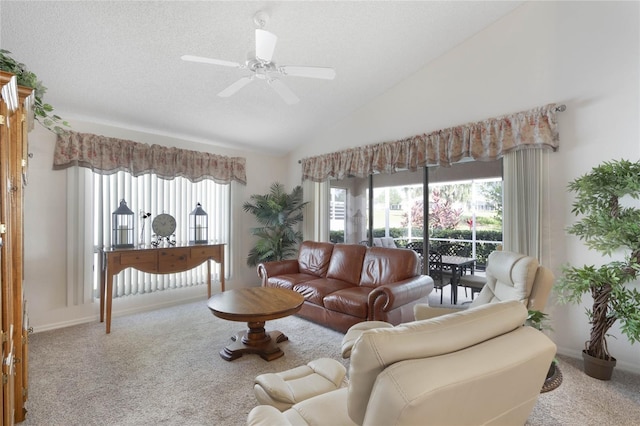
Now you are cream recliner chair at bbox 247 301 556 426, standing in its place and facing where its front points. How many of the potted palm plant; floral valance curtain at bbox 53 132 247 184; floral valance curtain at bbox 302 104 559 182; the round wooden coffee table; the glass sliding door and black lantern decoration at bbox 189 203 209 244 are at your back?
0

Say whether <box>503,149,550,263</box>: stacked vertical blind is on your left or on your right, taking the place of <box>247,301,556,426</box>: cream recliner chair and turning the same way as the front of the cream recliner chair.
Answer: on your right

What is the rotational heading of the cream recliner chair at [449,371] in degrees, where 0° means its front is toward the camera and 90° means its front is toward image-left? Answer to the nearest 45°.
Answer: approximately 135°

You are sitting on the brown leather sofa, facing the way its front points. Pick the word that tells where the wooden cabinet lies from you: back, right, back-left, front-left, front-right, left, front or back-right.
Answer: front

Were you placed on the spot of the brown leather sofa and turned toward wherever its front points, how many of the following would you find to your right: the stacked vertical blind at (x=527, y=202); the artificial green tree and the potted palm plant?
1

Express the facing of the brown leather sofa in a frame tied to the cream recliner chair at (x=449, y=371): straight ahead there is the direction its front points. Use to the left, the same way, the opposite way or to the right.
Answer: to the left

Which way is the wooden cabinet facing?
to the viewer's right

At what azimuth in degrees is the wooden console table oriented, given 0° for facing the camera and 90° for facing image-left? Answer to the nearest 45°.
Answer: approximately 315°

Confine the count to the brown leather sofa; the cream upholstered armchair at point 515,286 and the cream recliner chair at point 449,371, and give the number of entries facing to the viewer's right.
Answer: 0

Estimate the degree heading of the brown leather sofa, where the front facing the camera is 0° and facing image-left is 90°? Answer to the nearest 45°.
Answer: approximately 45°

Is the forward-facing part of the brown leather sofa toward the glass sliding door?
no

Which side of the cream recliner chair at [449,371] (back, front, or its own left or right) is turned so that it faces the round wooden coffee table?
front

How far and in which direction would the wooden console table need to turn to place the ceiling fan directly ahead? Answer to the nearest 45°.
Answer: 0° — it already faces it

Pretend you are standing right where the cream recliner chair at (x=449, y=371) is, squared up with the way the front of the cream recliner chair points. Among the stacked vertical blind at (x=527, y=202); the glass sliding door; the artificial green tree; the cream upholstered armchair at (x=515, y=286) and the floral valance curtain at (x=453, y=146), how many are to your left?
0

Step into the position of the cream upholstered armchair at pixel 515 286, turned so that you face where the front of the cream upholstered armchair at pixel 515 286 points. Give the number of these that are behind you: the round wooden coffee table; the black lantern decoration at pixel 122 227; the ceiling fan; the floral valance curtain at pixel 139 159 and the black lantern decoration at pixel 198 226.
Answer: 0

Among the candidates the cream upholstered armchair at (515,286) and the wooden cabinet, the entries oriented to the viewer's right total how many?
1

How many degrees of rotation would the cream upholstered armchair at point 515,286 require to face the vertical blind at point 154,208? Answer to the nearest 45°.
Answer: approximately 45° to its right

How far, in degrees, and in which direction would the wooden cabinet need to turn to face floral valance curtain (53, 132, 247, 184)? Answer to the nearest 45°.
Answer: approximately 45° to its left

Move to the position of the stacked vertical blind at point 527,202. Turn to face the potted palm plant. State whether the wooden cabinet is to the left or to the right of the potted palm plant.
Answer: left

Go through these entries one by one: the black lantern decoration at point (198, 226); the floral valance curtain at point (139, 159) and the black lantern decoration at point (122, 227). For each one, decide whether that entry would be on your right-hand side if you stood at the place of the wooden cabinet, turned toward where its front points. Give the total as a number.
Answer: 0
